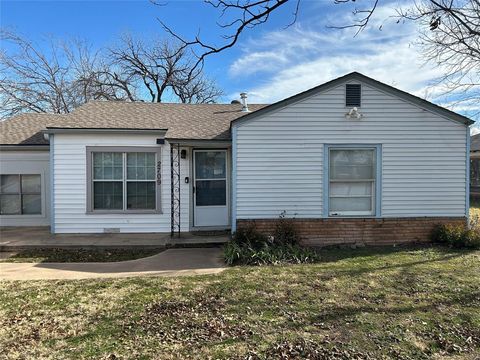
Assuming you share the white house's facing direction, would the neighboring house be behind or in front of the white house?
behind

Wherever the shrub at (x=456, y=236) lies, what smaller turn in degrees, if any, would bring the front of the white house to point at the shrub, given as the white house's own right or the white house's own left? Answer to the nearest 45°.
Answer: approximately 90° to the white house's own left

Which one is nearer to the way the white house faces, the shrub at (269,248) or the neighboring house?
the shrub

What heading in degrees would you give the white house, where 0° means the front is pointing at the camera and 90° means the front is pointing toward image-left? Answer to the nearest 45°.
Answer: approximately 0°
